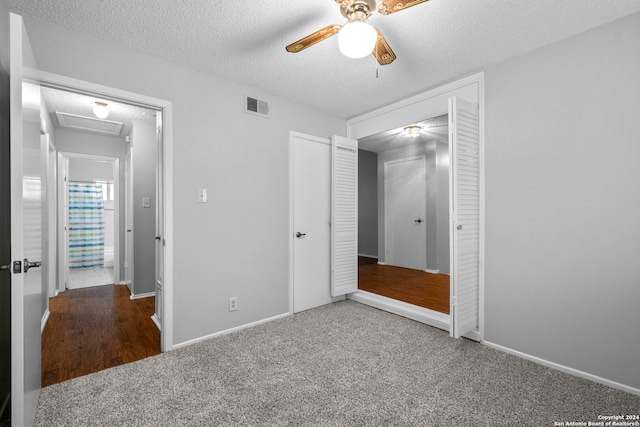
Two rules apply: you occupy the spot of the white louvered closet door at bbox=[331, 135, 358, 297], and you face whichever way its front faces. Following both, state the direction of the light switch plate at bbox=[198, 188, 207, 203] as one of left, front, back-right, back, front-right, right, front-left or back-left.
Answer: right

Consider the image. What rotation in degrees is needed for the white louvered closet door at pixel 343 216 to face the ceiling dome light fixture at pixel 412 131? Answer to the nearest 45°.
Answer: approximately 90° to its left

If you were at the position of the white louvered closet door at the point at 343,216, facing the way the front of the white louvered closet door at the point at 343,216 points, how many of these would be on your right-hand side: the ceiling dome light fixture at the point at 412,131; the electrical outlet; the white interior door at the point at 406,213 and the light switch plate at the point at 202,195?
2

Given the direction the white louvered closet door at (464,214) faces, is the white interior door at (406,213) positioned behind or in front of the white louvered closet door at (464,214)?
behind

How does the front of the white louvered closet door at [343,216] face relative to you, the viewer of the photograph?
facing the viewer and to the right of the viewer

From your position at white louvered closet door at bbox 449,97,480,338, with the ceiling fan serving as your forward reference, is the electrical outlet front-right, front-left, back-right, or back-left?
front-right

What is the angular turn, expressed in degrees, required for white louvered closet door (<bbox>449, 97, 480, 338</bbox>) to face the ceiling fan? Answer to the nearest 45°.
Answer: approximately 45° to its right
